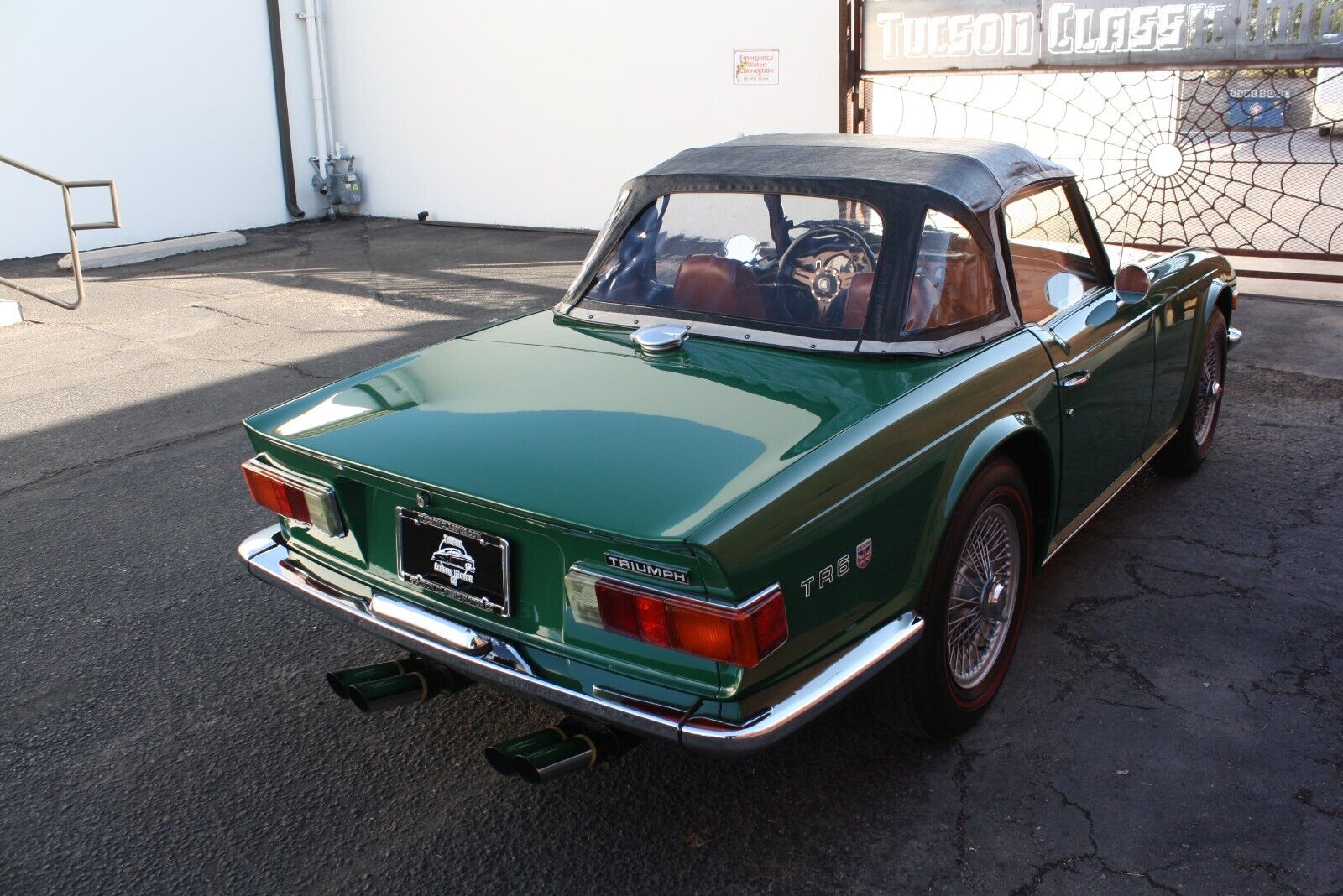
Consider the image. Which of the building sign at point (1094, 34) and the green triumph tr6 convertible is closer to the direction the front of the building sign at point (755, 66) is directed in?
the green triumph tr6 convertible

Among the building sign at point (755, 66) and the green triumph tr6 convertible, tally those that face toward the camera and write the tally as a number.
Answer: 1

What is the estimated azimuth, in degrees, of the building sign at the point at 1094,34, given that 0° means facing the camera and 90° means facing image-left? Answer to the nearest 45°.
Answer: approximately 0°

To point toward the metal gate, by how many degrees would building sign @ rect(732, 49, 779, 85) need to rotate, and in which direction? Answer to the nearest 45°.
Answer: approximately 45° to its left

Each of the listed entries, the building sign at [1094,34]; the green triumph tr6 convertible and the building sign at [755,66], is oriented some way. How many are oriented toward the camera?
2

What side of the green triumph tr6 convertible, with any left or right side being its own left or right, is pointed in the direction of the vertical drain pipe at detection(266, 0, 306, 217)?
left

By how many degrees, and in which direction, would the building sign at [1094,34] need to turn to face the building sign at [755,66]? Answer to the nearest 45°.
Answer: approximately 135° to its right

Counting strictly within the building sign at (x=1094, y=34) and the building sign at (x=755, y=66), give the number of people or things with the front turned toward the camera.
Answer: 2

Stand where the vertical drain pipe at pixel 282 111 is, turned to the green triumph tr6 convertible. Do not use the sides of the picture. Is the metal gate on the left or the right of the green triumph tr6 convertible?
left

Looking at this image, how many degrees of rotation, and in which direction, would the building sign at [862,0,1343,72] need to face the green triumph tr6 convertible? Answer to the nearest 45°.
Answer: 0° — it already faces it

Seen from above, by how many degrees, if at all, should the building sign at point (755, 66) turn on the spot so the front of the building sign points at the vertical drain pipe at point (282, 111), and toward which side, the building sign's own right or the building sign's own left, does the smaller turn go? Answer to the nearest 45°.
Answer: approximately 135° to the building sign's own right
